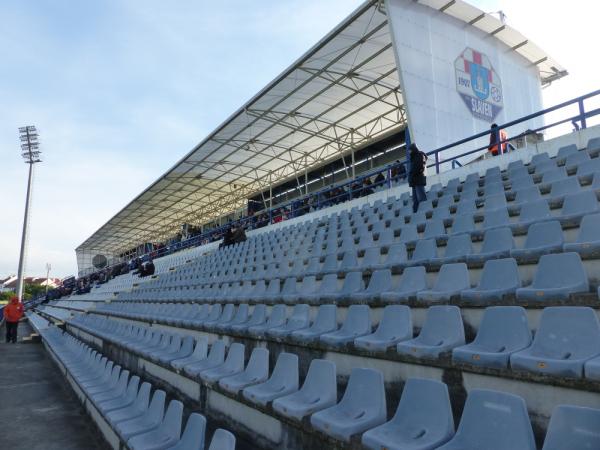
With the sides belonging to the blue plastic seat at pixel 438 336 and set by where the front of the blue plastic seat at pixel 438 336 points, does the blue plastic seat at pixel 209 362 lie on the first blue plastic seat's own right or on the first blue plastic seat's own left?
on the first blue plastic seat's own right

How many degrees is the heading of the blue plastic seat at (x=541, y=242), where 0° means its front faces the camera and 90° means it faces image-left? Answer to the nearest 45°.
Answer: approximately 45°

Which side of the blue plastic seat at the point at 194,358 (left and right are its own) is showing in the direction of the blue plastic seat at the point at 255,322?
back

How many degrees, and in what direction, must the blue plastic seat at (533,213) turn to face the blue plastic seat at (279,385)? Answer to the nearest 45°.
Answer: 0° — it already faces it

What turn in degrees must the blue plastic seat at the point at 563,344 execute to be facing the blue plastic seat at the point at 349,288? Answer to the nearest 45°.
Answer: approximately 90° to its right

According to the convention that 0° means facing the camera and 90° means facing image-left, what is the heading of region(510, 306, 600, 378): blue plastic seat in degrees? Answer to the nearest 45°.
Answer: approximately 45°

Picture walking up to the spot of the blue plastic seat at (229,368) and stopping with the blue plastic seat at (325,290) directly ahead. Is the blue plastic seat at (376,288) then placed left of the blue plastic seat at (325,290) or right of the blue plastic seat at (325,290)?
right

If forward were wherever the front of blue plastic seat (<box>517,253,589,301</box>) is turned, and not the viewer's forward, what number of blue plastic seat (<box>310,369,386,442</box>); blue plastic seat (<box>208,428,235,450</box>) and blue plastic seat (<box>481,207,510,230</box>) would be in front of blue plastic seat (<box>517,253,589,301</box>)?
2

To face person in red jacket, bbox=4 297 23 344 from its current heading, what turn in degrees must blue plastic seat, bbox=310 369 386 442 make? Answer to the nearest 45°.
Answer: approximately 90° to its right

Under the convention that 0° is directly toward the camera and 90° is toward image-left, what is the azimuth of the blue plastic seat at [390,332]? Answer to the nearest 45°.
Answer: approximately 45°

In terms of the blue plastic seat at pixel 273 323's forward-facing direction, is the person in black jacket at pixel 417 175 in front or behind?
behind
